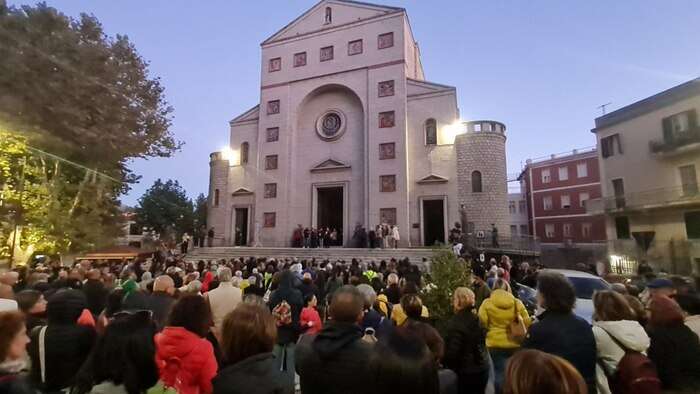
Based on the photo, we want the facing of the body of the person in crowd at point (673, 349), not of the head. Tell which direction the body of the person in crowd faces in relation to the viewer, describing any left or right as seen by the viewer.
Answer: facing away from the viewer and to the left of the viewer

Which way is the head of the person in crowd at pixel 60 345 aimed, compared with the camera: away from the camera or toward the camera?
away from the camera

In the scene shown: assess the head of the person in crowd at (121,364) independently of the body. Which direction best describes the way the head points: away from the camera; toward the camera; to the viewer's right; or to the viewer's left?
away from the camera

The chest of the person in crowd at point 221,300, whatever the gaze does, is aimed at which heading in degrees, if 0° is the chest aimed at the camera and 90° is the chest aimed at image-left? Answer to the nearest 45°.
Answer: approximately 180°

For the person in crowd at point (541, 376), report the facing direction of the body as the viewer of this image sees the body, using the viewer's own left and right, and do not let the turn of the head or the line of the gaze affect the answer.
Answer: facing away from the viewer

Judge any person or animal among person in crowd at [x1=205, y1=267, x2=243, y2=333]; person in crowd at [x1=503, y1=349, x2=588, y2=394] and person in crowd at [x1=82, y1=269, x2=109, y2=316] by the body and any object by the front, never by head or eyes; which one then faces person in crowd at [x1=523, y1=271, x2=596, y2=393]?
person in crowd at [x1=503, y1=349, x2=588, y2=394]

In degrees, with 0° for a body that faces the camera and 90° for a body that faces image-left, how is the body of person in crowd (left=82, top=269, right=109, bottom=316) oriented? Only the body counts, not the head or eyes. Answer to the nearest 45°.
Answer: approximately 180°

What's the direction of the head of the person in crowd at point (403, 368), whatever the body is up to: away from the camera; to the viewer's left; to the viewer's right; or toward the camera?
away from the camera

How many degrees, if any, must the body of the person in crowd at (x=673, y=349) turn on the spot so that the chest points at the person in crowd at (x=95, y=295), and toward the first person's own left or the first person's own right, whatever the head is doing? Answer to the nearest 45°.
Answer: approximately 45° to the first person's own left

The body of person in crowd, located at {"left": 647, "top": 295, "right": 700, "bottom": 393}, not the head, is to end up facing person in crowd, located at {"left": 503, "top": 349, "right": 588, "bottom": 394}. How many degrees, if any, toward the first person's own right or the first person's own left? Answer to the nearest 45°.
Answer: approximately 135° to the first person's own left

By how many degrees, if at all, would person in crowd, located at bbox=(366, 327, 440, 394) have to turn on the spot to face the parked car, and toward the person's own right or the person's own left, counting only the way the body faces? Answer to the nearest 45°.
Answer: approximately 45° to the person's own right
